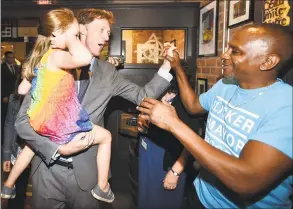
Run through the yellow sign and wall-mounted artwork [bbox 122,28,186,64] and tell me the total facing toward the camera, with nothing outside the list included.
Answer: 2

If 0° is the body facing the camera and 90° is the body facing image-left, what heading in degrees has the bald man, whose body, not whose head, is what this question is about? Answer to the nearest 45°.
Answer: approximately 45°

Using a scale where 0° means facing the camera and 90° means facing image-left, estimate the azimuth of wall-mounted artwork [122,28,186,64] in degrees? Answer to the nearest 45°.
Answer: approximately 0°

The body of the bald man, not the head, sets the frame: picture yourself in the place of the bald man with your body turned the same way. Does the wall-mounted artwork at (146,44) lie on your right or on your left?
on your right

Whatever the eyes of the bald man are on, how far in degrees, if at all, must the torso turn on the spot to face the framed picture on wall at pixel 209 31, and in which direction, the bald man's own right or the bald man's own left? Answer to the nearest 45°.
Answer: approximately 135° to the bald man's own right
